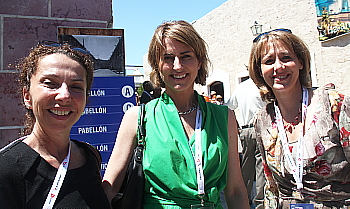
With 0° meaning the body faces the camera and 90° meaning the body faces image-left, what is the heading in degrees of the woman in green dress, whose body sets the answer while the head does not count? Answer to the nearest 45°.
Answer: approximately 0°

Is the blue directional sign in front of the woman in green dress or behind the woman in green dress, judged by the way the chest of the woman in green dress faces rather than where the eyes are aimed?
behind

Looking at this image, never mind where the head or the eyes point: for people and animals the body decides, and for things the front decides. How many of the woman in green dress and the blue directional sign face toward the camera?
2

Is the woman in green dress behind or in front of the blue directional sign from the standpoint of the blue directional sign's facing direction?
in front

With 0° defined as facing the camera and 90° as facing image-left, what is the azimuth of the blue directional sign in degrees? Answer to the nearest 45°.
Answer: approximately 0°
